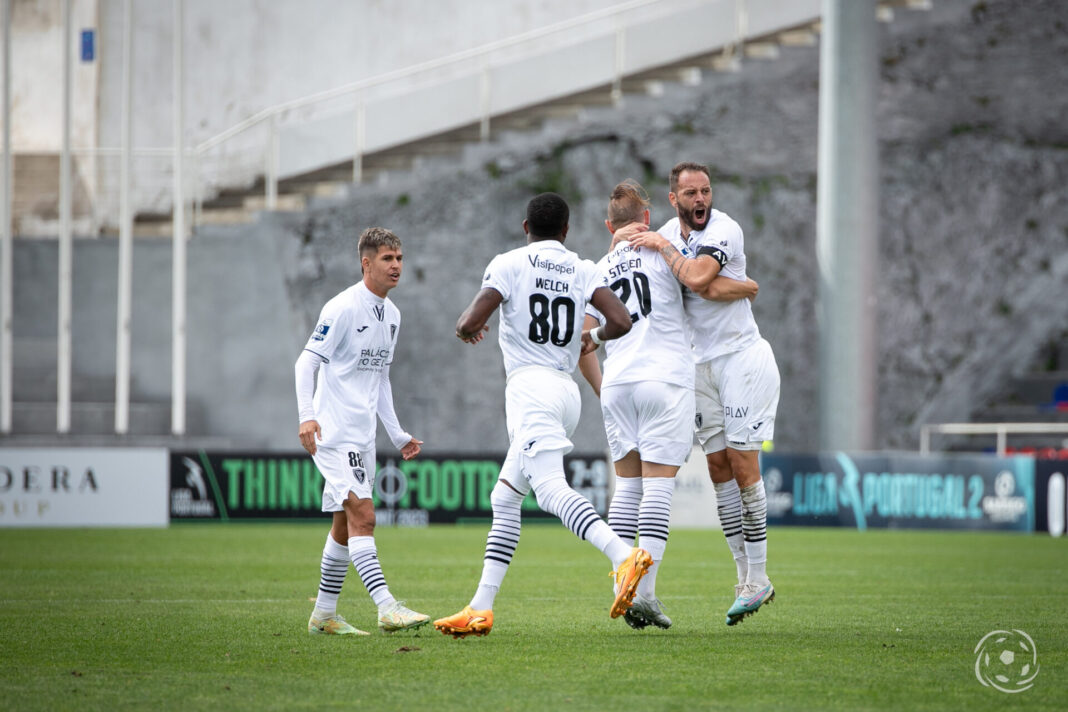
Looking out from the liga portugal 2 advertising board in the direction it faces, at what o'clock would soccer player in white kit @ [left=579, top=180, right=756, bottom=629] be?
The soccer player in white kit is roughly at 12 o'clock from the liga portugal 2 advertising board.

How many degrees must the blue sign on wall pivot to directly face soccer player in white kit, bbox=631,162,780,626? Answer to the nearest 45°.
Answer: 0° — it already faces them

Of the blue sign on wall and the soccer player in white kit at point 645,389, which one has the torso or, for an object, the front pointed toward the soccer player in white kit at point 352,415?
the blue sign on wall

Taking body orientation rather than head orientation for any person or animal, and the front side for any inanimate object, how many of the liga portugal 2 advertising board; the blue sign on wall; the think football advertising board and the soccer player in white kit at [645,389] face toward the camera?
3

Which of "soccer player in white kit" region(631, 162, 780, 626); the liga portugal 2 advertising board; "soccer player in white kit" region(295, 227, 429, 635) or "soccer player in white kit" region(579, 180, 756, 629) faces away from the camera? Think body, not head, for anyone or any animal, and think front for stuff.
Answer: "soccer player in white kit" region(579, 180, 756, 629)

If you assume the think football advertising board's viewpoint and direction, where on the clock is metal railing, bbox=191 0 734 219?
The metal railing is roughly at 6 o'clock from the think football advertising board.

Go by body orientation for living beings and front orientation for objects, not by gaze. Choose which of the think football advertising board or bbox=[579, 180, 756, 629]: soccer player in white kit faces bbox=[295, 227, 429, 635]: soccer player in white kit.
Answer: the think football advertising board

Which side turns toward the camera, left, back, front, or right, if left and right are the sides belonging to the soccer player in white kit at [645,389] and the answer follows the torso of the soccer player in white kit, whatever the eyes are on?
back

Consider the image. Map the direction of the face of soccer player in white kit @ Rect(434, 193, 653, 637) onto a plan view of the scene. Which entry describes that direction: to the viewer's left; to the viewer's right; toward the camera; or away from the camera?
away from the camera

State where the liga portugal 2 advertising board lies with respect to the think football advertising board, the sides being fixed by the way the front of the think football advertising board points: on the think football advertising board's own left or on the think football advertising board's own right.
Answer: on the think football advertising board's own left
